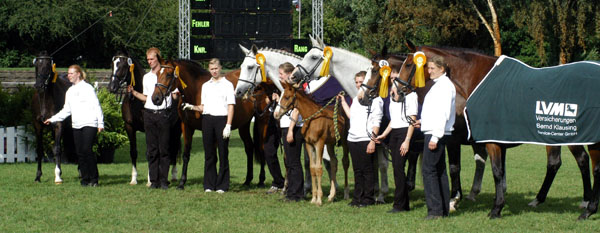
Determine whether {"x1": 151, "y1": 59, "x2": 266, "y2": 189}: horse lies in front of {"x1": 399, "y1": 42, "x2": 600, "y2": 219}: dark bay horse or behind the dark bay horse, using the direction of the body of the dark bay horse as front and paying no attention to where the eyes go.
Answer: in front

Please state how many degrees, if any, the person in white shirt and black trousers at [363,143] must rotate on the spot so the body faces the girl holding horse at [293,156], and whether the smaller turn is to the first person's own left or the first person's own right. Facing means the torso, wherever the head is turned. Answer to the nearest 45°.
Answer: approximately 90° to the first person's own right

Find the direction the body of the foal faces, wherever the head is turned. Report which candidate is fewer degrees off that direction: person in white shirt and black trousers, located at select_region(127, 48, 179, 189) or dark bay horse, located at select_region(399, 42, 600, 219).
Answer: the person in white shirt and black trousers

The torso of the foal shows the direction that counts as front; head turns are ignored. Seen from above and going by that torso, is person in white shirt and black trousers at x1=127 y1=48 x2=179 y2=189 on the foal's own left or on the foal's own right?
on the foal's own right

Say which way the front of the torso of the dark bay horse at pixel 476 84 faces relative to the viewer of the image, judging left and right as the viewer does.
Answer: facing to the left of the viewer

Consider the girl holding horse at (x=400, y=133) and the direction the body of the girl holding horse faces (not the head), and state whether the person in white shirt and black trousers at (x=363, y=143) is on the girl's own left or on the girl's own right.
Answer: on the girl's own right

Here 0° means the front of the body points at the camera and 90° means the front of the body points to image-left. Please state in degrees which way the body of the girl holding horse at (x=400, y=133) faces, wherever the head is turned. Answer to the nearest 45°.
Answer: approximately 45°

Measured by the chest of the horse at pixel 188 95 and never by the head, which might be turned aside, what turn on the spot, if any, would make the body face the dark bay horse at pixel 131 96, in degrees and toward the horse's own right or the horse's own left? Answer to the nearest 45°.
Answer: approximately 90° to the horse's own right
